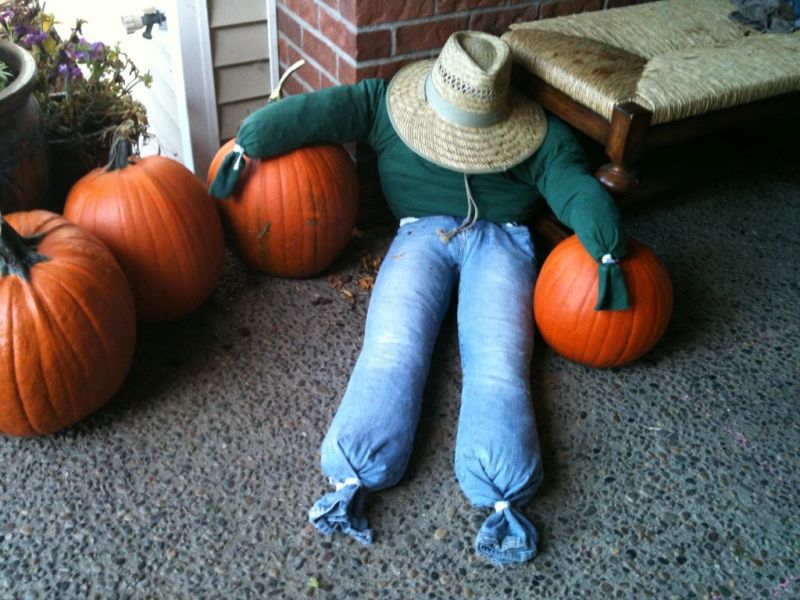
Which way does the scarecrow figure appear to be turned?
toward the camera

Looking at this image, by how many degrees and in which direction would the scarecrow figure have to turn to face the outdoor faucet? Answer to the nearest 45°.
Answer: approximately 135° to its right

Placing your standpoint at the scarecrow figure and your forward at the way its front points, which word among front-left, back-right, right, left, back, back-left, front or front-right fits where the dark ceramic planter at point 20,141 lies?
right

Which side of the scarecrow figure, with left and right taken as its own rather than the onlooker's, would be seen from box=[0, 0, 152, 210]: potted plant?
right

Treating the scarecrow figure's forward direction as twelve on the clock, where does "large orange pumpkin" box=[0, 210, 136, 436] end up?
The large orange pumpkin is roughly at 2 o'clock from the scarecrow figure.

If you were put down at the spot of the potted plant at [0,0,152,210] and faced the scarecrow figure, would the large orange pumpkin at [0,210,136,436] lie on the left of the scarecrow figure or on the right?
right
